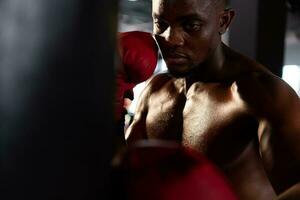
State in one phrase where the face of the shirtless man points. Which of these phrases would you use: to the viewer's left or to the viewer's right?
to the viewer's left

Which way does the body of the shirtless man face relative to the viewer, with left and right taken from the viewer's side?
facing the viewer and to the left of the viewer

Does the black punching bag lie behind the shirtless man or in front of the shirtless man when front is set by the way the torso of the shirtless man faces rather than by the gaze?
in front
